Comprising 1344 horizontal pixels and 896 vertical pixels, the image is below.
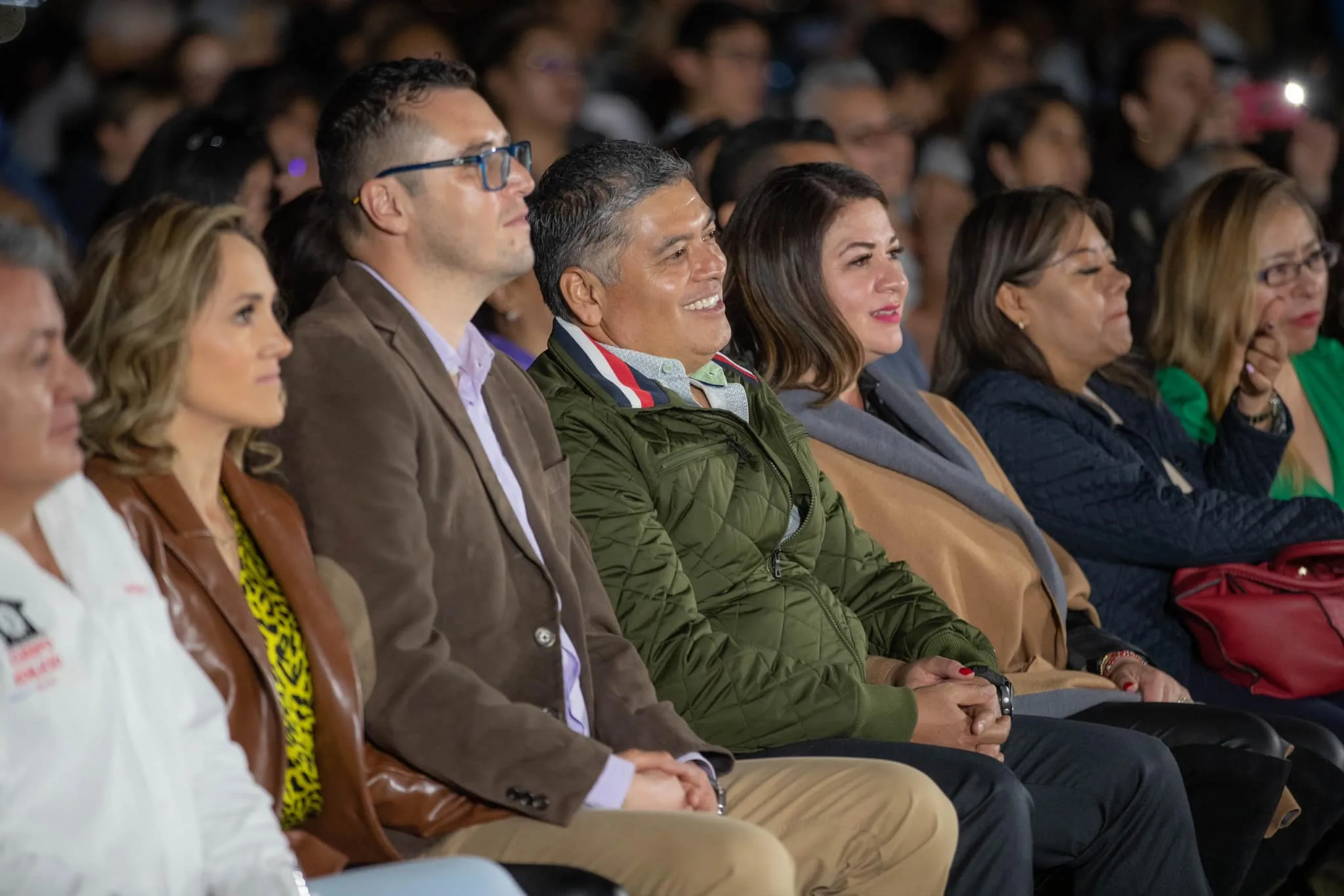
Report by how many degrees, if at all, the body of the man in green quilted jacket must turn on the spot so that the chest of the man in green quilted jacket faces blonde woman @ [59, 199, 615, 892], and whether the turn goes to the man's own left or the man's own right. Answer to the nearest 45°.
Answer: approximately 90° to the man's own right

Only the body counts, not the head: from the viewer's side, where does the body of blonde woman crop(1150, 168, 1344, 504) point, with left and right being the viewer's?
facing the viewer and to the right of the viewer

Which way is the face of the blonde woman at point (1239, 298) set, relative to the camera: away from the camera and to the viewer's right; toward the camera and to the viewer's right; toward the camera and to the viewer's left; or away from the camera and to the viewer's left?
toward the camera and to the viewer's right

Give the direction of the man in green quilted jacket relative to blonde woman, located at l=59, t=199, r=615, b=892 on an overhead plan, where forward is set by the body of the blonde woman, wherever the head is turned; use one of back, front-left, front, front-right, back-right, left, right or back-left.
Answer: left

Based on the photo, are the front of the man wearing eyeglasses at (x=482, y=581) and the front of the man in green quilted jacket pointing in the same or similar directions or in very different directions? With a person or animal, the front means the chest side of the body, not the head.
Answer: same or similar directions

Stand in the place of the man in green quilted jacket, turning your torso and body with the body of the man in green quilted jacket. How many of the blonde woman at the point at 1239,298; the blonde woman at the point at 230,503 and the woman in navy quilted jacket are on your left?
2

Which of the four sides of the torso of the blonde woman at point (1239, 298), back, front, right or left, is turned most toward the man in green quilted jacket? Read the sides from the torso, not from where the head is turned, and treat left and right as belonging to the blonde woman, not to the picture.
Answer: right

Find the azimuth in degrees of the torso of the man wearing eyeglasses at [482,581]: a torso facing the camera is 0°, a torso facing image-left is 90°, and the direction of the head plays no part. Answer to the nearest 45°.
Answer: approximately 315°

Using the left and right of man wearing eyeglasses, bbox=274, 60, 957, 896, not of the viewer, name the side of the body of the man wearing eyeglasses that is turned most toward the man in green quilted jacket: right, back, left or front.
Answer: left
